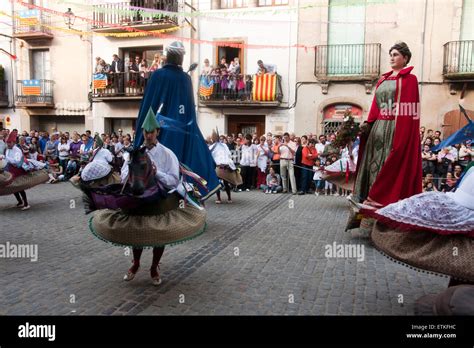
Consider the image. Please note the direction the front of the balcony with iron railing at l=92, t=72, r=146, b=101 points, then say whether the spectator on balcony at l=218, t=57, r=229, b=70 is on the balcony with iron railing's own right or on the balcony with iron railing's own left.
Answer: on the balcony with iron railing's own left

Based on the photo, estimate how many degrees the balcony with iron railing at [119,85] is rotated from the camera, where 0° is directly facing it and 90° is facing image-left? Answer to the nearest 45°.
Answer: approximately 0°

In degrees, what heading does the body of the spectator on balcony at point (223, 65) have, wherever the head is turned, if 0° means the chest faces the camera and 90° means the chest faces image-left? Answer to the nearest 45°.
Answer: approximately 0°

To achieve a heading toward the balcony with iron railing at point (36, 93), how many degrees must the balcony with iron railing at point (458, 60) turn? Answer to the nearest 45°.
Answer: approximately 90° to its right

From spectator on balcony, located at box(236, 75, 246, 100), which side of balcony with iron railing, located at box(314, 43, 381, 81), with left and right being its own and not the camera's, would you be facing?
right

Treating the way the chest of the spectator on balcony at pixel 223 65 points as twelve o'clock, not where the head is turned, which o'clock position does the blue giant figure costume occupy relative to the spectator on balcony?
The blue giant figure costume is roughly at 12 o'clock from the spectator on balcony.

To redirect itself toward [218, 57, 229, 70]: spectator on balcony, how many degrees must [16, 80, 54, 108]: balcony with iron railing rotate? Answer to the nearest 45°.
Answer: approximately 45° to its left
